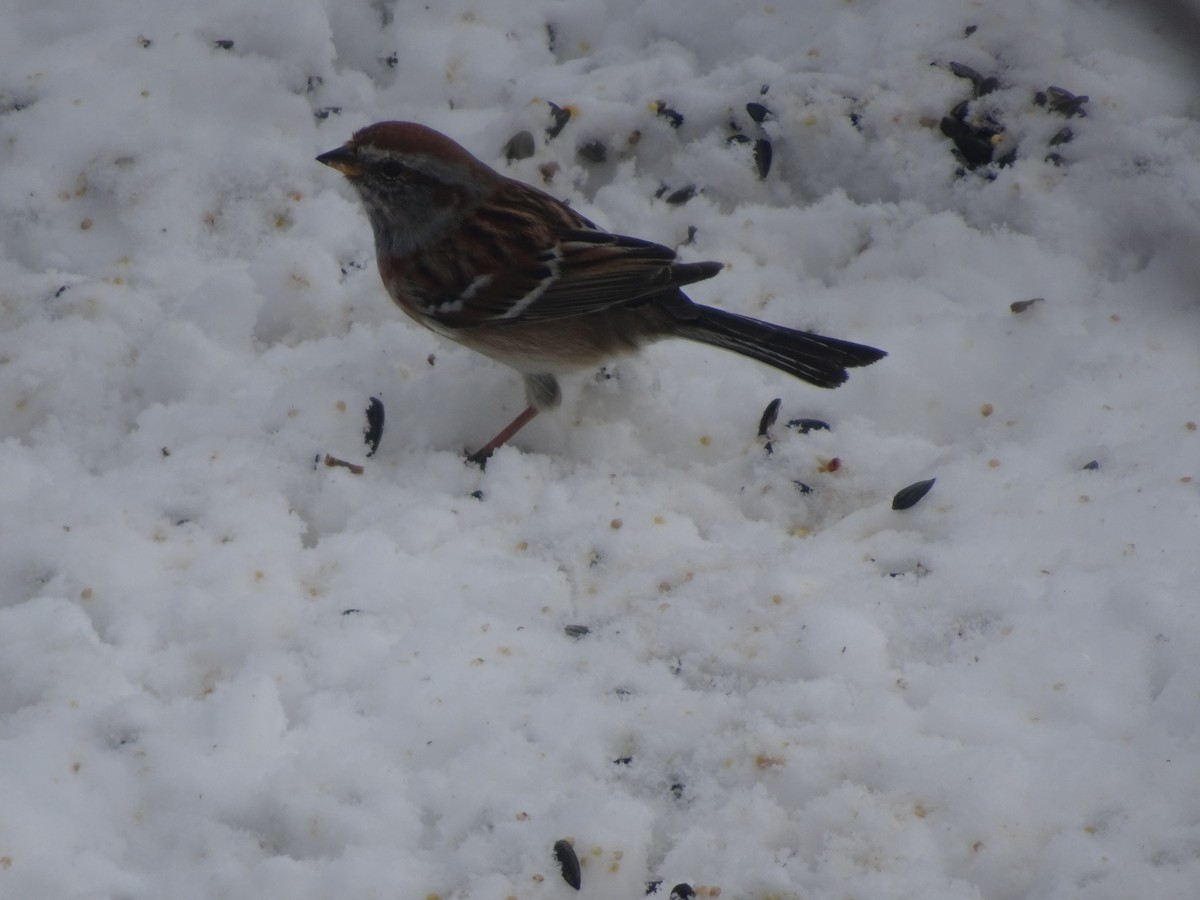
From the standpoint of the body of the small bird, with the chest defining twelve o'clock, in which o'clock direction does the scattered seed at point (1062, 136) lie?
The scattered seed is roughly at 5 o'clock from the small bird.

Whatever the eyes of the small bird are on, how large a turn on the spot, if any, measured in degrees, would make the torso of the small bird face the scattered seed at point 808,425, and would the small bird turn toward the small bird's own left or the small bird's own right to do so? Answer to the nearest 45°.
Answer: approximately 180°

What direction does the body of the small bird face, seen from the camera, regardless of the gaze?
to the viewer's left

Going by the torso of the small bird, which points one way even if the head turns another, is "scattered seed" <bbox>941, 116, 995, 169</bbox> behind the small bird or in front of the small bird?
behind

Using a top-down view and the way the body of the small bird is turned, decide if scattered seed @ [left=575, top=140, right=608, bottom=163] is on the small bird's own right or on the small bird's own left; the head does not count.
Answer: on the small bird's own right

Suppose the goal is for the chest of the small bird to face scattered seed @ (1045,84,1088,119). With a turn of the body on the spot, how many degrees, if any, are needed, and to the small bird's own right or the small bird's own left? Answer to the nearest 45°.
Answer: approximately 135° to the small bird's own right

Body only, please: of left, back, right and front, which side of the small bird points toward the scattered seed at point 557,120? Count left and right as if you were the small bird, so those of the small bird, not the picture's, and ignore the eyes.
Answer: right

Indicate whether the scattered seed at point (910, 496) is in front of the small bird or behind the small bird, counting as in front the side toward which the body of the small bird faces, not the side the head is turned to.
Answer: behind

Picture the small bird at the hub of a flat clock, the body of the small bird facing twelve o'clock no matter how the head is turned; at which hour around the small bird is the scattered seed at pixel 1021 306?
The scattered seed is roughly at 6 o'clock from the small bird.

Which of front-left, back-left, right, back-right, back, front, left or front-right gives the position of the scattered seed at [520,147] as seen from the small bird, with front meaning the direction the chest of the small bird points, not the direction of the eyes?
right

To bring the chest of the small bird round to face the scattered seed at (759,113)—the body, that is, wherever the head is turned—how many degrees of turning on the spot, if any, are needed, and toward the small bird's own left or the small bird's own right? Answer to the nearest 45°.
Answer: approximately 135° to the small bird's own right

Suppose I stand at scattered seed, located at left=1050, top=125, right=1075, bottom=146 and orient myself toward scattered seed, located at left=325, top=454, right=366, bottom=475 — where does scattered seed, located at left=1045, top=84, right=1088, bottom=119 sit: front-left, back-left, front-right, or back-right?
back-right
